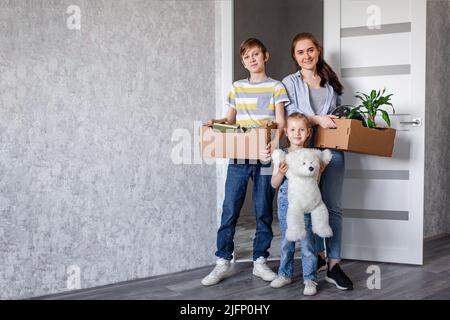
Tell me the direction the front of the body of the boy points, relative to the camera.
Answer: toward the camera

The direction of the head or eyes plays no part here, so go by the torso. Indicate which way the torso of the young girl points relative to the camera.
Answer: toward the camera

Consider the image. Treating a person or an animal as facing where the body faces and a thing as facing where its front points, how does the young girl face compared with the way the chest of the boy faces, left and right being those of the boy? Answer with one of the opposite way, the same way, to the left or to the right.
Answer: the same way

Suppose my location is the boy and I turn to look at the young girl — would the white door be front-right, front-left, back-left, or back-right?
front-left

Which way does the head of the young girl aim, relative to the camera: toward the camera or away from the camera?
toward the camera

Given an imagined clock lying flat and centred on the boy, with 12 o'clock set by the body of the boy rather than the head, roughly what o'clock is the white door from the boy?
The white door is roughly at 8 o'clock from the boy.

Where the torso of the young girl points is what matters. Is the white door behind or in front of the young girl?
behind

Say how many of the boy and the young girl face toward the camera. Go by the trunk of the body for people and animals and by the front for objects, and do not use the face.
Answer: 2

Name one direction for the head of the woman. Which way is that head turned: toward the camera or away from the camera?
toward the camera
